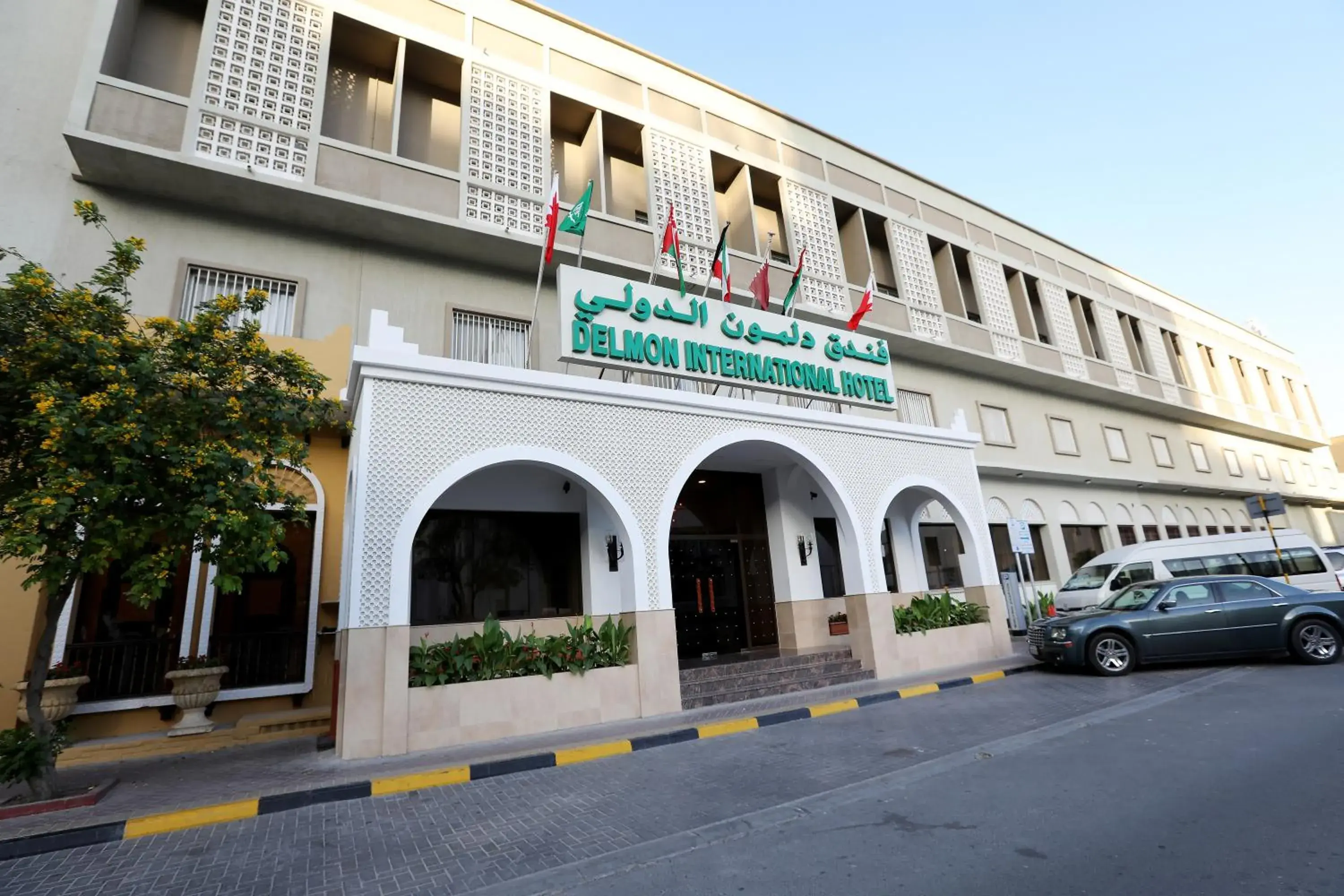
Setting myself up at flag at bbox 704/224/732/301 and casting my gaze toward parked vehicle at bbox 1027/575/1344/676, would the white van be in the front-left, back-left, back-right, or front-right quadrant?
front-left

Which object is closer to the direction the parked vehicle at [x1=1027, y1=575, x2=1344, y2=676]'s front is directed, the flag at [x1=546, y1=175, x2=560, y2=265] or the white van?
the flag

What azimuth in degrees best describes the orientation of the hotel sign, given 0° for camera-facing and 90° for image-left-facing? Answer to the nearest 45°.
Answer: approximately 315°

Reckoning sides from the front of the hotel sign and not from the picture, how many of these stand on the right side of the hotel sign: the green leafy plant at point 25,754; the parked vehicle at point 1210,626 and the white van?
1

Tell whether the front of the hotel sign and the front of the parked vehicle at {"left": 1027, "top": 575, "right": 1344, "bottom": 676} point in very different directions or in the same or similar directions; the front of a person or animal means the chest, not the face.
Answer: very different directions

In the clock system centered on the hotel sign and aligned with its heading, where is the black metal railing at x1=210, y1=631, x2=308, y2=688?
The black metal railing is roughly at 4 o'clock from the hotel sign.

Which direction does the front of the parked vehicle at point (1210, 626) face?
to the viewer's left

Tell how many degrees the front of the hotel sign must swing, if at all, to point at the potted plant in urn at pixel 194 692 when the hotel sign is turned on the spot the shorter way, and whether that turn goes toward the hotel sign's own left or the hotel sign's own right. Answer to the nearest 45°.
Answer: approximately 135° to the hotel sign's own right

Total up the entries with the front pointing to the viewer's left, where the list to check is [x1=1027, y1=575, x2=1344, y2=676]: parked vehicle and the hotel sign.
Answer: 1
